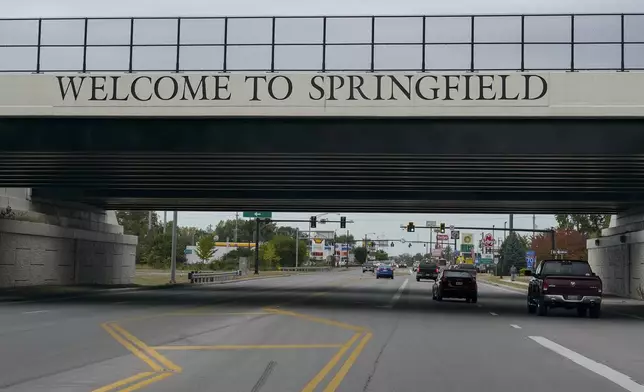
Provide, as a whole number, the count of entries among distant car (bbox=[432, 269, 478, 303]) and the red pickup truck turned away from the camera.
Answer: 2

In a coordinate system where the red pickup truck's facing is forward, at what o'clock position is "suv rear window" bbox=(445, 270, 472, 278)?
The suv rear window is roughly at 11 o'clock from the red pickup truck.

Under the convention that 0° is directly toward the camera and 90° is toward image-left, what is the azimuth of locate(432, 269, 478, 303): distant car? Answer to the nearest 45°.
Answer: approximately 180°

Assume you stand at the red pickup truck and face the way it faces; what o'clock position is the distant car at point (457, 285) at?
The distant car is roughly at 11 o'clock from the red pickup truck.

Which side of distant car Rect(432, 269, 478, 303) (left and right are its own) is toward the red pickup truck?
back

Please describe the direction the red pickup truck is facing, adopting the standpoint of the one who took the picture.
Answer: facing away from the viewer
